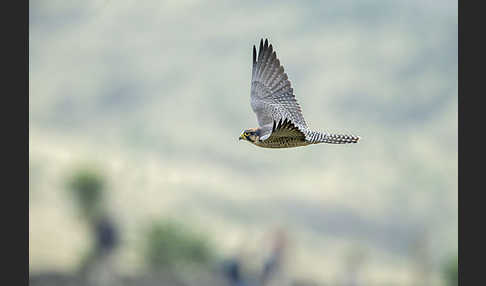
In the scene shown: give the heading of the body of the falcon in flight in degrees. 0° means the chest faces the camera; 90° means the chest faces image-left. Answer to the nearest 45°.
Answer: approximately 90°
